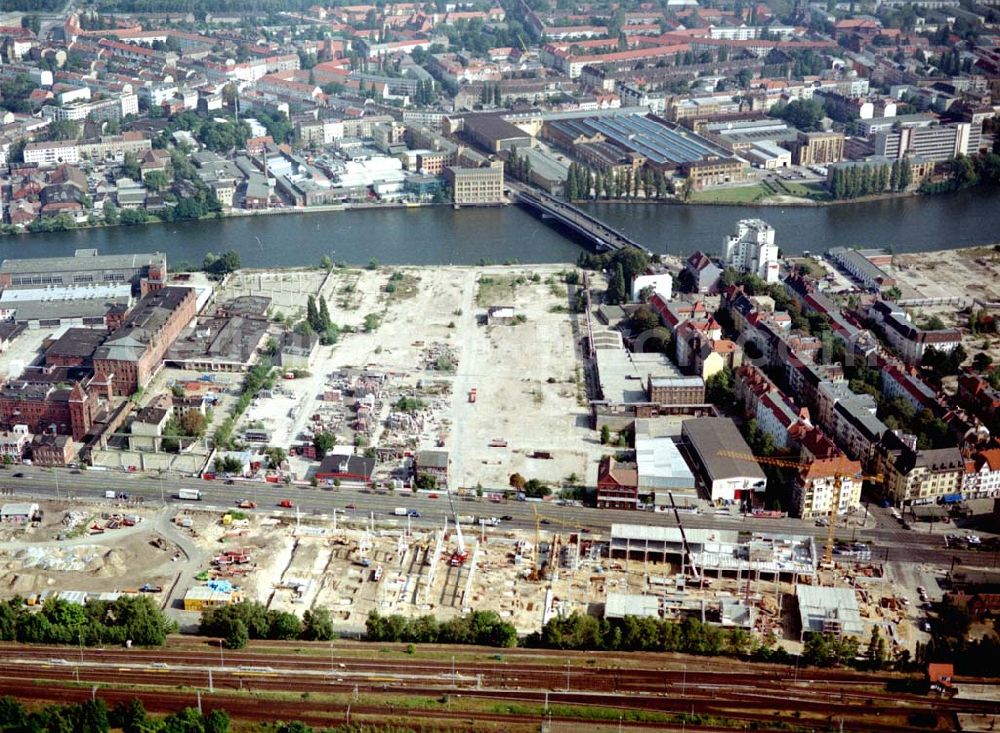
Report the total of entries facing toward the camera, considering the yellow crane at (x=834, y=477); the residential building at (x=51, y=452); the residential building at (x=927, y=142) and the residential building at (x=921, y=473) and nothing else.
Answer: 3

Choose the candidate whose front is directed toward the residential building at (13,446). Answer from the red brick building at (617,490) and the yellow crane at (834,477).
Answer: the yellow crane

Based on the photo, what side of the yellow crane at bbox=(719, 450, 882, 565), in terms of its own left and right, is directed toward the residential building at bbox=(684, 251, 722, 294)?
right

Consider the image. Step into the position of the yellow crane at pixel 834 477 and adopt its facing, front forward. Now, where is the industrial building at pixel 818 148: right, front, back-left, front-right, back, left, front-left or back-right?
right

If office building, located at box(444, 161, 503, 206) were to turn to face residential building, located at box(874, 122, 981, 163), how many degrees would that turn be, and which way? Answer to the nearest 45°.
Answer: approximately 90° to its left

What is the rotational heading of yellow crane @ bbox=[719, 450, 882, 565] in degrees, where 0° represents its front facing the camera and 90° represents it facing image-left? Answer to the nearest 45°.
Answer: approximately 90°

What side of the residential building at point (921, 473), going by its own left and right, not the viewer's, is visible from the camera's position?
front

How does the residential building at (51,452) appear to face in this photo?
toward the camera

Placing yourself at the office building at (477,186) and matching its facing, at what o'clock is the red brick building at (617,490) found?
The red brick building is roughly at 12 o'clock from the office building.

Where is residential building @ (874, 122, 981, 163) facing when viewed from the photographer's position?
facing the viewer

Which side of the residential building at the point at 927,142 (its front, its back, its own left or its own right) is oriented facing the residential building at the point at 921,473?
front

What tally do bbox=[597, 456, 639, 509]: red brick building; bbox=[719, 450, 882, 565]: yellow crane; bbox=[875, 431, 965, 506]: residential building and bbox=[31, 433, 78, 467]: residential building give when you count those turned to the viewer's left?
1

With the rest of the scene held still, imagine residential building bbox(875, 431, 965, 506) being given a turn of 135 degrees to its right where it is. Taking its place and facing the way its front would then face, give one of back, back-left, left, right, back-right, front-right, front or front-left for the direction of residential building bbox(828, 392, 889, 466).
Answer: front
